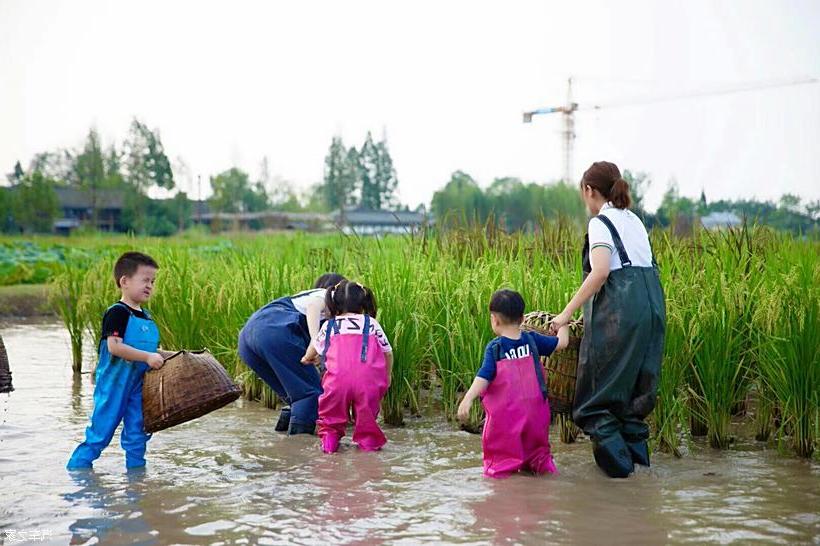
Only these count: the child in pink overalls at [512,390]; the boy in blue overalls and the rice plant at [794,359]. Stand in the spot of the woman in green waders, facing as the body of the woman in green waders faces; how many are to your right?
1

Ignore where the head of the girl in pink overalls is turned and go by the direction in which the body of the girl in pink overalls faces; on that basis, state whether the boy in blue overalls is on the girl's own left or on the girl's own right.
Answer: on the girl's own left

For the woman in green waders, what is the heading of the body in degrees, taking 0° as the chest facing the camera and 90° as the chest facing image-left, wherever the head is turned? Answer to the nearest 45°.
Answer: approximately 135°

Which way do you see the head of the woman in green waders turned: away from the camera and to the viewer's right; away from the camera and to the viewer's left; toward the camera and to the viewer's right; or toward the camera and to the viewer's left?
away from the camera and to the viewer's left

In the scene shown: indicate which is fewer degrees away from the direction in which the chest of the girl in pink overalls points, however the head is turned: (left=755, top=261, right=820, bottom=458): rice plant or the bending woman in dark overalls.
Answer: the bending woman in dark overalls

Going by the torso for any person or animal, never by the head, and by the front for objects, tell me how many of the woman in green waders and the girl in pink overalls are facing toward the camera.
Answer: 0

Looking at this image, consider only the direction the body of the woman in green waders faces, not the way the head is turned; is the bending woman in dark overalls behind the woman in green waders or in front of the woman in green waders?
in front

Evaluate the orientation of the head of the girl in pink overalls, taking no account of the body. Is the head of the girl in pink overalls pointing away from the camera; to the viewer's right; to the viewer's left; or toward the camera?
away from the camera

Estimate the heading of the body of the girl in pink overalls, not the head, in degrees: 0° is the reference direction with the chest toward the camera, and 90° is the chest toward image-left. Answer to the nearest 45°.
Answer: approximately 180°

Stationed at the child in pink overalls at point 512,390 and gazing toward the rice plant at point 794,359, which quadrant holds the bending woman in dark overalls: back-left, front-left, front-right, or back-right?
back-left

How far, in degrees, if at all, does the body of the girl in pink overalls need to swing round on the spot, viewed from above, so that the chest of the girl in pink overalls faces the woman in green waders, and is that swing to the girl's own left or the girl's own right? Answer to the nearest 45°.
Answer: approximately 135° to the girl's own right

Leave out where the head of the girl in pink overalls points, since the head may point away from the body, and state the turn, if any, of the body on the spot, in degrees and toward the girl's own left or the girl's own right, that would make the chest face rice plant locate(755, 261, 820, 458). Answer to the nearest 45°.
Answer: approximately 90° to the girl's own right

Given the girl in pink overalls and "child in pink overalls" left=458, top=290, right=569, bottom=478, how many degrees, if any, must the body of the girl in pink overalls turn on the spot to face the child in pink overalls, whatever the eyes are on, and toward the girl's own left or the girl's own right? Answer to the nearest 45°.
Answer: approximately 135° to the girl's own right
